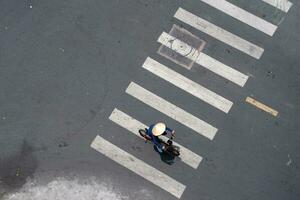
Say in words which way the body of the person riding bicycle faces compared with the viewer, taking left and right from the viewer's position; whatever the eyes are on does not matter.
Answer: facing the viewer and to the right of the viewer

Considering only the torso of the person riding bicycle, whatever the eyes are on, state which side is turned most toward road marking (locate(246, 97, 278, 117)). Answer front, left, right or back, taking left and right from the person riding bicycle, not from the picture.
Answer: left
